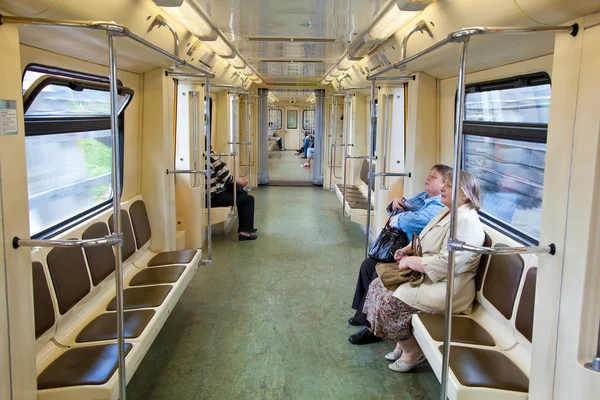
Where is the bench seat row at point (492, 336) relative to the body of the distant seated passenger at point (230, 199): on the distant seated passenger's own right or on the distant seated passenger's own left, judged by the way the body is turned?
on the distant seated passenger's own right

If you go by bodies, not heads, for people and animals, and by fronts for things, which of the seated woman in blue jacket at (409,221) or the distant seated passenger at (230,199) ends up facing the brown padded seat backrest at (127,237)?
the seated woman in blue jacket

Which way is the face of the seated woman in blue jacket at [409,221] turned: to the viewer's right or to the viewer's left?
to the viewer's left

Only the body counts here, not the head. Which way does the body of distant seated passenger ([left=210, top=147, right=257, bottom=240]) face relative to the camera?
to the viewer's right

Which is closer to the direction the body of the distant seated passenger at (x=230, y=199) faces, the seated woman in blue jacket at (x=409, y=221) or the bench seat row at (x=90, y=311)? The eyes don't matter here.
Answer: the seated woman in blue jacket

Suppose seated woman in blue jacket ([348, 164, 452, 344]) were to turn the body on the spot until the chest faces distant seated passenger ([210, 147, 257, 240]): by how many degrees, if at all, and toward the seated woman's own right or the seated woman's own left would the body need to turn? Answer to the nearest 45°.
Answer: approximately 45° to the seated woman's own right

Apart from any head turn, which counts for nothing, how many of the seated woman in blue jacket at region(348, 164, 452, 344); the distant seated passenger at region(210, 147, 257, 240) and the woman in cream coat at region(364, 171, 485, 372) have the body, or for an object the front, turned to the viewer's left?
2

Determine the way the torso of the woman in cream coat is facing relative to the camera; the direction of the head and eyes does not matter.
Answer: to the viewer's left

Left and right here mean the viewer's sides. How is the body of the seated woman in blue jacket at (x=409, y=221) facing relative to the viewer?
facing to the left of the viewer

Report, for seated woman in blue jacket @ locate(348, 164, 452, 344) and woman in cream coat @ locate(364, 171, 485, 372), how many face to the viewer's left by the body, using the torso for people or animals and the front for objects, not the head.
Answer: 2

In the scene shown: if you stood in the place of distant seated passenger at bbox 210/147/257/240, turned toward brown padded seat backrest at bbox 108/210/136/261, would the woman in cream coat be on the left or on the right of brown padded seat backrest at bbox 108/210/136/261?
left

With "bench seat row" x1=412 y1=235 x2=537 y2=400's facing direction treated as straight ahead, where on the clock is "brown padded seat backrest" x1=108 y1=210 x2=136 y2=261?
The brown padded seat backrest is roughly at 2 o'clock from the bench seat row.
